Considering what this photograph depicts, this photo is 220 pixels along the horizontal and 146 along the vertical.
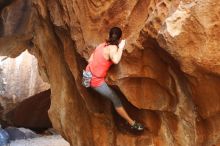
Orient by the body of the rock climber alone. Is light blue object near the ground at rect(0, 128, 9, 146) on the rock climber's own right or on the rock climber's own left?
on the rock climber's own left

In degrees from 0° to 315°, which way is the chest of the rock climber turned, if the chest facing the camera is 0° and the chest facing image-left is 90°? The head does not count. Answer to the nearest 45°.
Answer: approximately 225°
